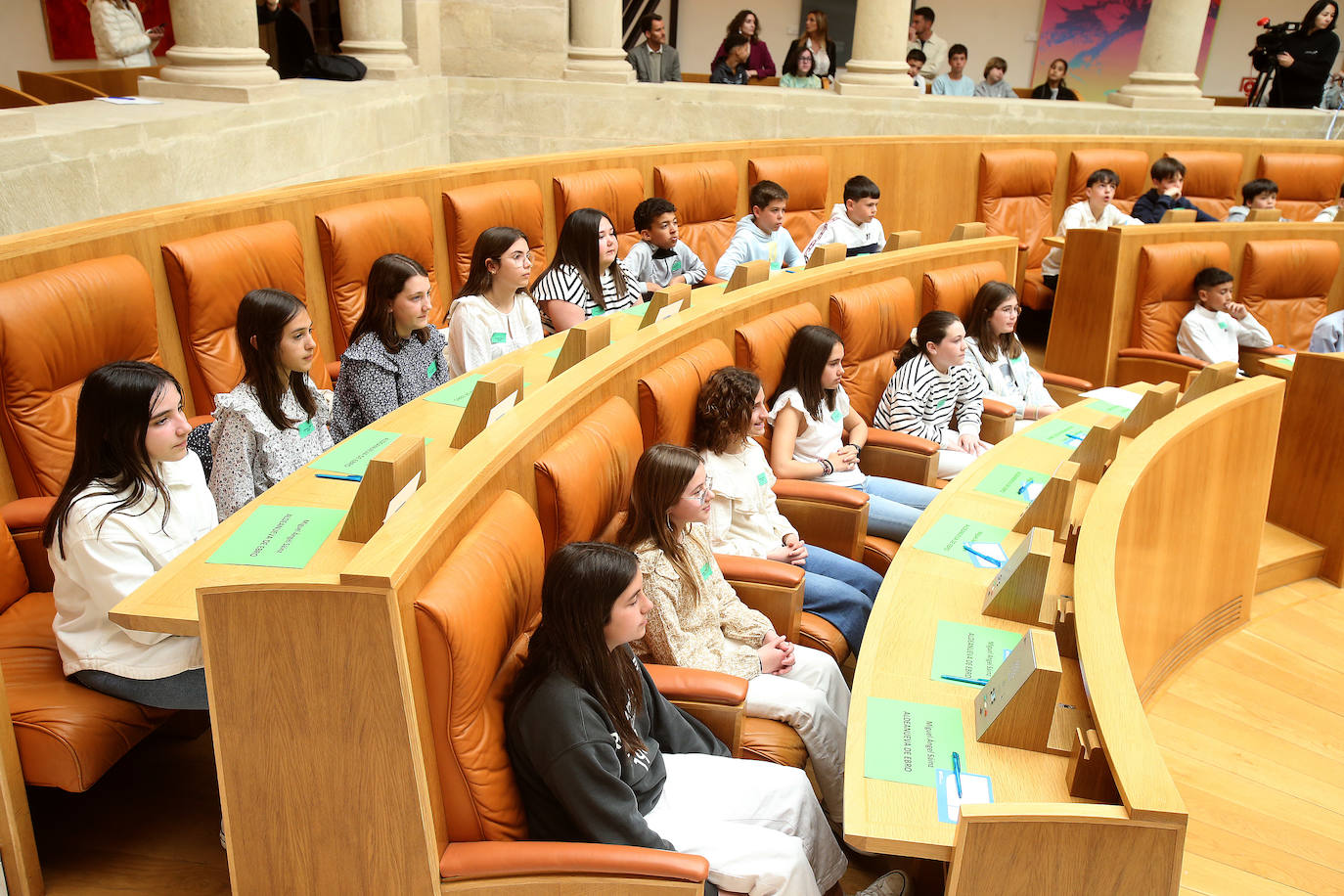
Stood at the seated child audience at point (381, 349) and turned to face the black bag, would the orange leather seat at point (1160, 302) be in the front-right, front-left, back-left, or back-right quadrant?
front-right

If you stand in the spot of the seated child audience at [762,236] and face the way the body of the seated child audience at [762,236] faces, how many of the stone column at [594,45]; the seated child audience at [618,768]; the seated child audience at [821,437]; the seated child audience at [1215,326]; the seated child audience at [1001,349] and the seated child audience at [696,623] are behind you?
1

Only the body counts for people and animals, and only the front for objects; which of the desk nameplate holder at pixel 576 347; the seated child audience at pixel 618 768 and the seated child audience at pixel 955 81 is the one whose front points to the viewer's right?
the seated child audience at pixel 618 768

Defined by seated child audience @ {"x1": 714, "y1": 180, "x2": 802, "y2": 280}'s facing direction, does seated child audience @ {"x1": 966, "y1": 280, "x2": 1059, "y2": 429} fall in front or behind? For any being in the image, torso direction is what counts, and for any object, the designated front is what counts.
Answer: in front

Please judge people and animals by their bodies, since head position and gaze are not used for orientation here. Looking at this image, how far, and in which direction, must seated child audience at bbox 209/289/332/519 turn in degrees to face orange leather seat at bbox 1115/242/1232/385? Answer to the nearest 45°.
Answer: approximately 45° to their left

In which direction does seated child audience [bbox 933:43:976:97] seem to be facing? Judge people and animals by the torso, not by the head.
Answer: toward the camera

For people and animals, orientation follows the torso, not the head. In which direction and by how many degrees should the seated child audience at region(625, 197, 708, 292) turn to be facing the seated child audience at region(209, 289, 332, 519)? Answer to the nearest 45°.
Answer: approximately 45° to their right

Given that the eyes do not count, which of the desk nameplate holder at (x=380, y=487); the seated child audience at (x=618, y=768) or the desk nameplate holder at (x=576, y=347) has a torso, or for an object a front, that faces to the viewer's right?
the seated child audience

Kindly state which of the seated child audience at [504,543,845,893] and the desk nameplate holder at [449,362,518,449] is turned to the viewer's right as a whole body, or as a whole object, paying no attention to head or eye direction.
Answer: the seated child audience

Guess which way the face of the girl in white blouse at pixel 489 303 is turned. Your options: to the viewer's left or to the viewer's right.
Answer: to the viewer's right

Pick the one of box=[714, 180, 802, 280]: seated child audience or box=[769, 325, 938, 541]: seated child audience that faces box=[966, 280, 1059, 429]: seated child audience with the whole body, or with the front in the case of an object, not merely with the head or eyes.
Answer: box=[714, 180, 802, 280]: seated child audience

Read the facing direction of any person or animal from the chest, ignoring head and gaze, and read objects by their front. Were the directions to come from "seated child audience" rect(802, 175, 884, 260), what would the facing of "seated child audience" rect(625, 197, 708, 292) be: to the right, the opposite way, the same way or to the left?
the same way

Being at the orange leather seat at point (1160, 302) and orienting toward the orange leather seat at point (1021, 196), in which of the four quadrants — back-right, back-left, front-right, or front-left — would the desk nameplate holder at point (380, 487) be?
back-left

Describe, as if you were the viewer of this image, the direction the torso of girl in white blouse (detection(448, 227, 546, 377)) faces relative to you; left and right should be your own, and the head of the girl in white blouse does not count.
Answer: facing the viewer and to the right of the viewer

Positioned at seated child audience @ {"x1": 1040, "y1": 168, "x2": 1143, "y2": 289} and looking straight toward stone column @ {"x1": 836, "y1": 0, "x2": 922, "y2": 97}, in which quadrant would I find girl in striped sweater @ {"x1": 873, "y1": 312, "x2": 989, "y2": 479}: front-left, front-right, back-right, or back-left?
back-left

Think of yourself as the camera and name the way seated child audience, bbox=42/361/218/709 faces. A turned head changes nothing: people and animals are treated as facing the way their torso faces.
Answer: facing to the right of the viewer
